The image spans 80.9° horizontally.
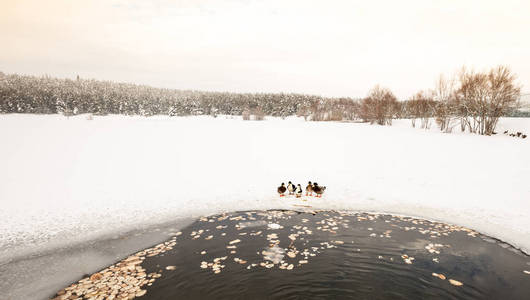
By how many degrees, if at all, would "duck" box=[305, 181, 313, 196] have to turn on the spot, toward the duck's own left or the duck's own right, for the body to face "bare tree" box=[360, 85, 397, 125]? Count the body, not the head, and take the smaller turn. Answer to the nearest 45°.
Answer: approximately 180°

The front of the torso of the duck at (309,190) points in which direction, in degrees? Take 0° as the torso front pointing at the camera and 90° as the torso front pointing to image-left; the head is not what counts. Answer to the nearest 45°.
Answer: approximately 0°

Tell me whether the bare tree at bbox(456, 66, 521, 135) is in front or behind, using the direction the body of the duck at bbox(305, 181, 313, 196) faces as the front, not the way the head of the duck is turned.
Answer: behind
